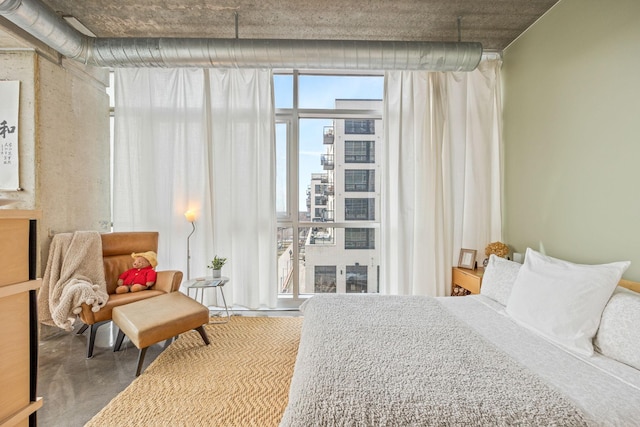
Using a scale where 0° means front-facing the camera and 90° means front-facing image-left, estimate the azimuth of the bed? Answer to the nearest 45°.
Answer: approximately 90°

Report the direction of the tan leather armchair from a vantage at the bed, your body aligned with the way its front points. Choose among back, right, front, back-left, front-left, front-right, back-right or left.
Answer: front

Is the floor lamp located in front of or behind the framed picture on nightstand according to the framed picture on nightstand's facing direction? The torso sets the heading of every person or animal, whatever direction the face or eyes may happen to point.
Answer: in front

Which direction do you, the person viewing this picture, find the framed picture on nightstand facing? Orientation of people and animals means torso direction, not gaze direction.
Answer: facing the viewer and to the left of the viewer

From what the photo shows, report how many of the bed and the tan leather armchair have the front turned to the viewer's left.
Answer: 1

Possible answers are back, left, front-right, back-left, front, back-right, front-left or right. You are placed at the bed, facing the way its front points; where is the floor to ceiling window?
front-right

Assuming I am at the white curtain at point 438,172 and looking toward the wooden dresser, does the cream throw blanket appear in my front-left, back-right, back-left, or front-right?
front-right

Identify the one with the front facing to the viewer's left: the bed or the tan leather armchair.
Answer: the bed

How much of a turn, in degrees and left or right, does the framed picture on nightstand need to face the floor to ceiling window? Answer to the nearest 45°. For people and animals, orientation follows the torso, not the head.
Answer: approximately 45° to its right

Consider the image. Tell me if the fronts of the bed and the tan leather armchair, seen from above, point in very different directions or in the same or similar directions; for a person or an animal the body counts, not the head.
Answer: very different directions

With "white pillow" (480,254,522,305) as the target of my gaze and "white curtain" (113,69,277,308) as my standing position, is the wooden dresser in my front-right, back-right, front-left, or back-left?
front-right

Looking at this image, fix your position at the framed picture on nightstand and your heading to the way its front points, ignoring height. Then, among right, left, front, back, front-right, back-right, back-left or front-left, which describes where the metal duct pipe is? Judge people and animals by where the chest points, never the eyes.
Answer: front

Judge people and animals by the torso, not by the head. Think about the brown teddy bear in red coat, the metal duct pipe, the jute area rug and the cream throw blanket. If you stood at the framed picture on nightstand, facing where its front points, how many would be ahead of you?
4

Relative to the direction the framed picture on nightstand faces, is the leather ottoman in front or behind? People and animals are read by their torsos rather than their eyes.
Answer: in front

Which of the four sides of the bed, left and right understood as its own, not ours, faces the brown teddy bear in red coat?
front

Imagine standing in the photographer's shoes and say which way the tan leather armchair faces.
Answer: facing the viewer and to the right of the viewer

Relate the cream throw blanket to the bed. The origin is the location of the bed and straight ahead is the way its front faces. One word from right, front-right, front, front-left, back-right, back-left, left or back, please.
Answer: front
